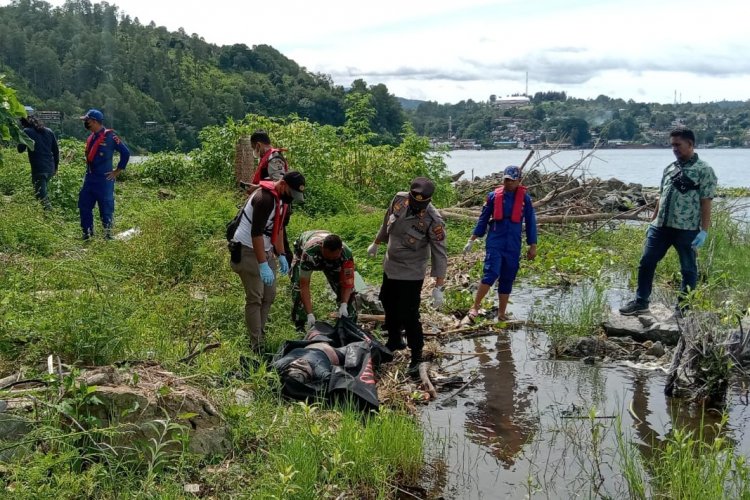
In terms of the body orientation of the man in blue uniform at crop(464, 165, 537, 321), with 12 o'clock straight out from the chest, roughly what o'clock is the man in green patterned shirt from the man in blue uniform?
The man in green patterned shirt is roughly at 9 o'clock from the man in blue uniform.

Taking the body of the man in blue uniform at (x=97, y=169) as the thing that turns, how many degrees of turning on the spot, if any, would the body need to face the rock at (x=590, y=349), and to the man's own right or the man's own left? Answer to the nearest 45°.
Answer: approximately 90° to the man's own left

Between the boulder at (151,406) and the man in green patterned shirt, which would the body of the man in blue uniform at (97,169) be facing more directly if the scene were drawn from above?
the boulder

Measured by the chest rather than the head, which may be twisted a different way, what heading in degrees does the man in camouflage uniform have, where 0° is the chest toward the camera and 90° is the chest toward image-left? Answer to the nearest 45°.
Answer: approximately 315°

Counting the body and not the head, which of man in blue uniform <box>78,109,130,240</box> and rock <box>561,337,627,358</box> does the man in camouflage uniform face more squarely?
the rock

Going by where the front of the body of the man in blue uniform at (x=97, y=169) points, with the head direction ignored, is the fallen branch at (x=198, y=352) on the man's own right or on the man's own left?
on the man's own left

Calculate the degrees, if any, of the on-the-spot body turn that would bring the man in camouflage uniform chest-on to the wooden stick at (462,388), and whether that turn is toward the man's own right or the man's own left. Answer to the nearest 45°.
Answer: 0° — they already face it
